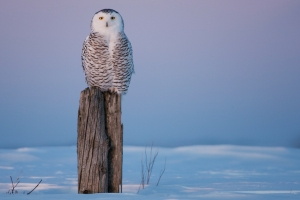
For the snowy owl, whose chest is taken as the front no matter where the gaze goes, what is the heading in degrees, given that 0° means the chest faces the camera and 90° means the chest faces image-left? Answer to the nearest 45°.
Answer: approximately 0°
